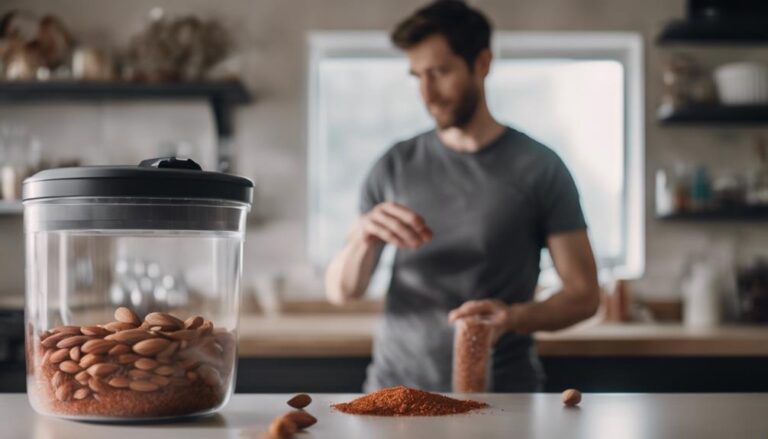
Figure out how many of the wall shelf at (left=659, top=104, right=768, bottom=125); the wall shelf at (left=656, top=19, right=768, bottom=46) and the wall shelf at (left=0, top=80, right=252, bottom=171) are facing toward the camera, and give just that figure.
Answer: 3

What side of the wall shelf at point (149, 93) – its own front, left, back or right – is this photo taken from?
front

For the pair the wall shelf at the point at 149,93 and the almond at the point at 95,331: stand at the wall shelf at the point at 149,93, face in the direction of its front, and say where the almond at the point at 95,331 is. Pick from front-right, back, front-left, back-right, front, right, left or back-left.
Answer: front

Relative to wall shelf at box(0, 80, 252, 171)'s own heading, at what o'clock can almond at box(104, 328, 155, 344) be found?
The almond is roughly at 12 o'clock from the wall shelf.

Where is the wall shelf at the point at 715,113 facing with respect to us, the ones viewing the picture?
facing the viewer

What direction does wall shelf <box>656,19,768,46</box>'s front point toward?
toward the camera

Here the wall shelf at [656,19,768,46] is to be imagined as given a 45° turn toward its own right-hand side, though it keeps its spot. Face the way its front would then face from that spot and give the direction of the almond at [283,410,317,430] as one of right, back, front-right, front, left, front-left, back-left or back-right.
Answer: front-left

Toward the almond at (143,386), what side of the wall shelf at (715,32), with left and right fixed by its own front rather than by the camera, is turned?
front

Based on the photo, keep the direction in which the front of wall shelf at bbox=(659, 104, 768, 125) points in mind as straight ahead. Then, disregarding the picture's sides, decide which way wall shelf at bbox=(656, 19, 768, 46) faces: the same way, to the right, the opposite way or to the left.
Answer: the same way

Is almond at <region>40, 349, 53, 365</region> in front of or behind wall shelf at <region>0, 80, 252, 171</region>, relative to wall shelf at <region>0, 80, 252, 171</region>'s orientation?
in front

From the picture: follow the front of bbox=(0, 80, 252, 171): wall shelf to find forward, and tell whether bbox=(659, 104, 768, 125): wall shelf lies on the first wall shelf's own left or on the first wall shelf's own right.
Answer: on the first wall shelf's own left

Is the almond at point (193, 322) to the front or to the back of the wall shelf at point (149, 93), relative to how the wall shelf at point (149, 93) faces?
to the front

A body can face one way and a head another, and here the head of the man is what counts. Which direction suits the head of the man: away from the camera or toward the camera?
toward the camera

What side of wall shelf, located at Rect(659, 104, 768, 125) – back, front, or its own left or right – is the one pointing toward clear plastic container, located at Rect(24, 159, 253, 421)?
front
